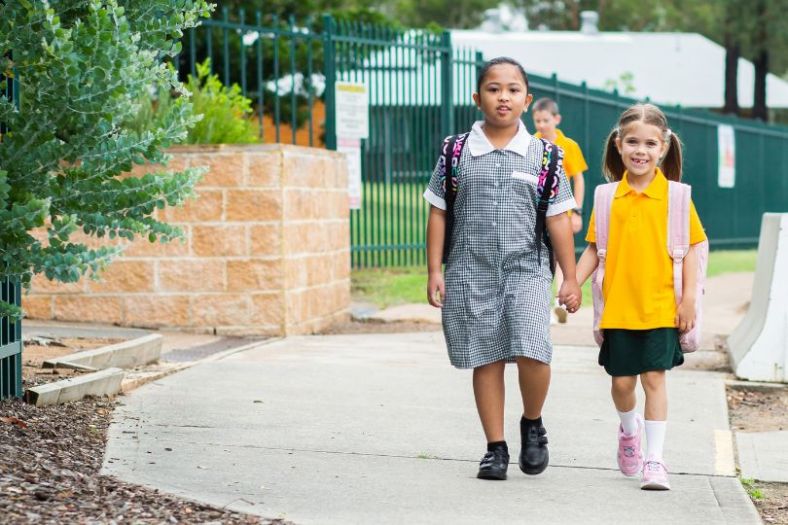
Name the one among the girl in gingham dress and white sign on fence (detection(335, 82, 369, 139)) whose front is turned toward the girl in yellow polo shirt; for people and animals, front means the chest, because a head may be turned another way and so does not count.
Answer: the white sign on fence

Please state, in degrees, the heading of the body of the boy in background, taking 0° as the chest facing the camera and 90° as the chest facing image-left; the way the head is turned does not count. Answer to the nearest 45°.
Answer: approximately 45°

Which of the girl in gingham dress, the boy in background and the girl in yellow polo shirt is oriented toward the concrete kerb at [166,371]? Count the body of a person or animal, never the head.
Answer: the boy in background

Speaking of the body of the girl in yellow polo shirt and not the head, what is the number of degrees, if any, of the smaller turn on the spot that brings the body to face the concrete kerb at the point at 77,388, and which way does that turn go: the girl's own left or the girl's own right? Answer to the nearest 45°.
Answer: approximately 90° to the girl's own right

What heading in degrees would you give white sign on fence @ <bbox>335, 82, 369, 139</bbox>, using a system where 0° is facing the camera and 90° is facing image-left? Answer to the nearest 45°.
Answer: approximately 0°

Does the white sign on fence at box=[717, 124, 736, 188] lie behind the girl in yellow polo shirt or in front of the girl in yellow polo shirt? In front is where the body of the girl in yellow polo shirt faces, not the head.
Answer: behind

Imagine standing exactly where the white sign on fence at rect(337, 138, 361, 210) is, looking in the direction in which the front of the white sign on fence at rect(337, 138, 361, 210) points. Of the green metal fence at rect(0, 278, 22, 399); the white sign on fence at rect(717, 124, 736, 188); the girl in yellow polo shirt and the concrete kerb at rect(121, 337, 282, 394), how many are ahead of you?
3

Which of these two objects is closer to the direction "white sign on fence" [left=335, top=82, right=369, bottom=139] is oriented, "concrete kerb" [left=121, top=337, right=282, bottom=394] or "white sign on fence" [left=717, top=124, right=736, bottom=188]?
the concrete kerb

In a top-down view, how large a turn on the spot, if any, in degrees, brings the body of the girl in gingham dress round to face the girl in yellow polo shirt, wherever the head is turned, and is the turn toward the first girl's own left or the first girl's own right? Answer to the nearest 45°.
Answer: approximately 90° to the first girl's own left

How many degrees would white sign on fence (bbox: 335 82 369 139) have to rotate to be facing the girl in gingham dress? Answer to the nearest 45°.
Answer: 0° — it already faces them

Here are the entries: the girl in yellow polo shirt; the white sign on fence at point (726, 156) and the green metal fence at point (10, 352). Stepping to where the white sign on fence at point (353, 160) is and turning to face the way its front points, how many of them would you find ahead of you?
2
